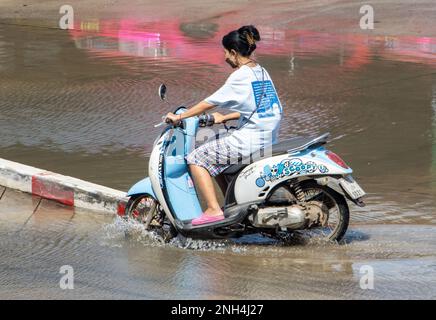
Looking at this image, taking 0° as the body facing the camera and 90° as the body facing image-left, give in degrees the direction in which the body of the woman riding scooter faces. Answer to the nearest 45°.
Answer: approximately 135°

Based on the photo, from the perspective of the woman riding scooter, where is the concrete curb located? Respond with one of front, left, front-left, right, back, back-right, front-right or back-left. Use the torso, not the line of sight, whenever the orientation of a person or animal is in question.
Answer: front
